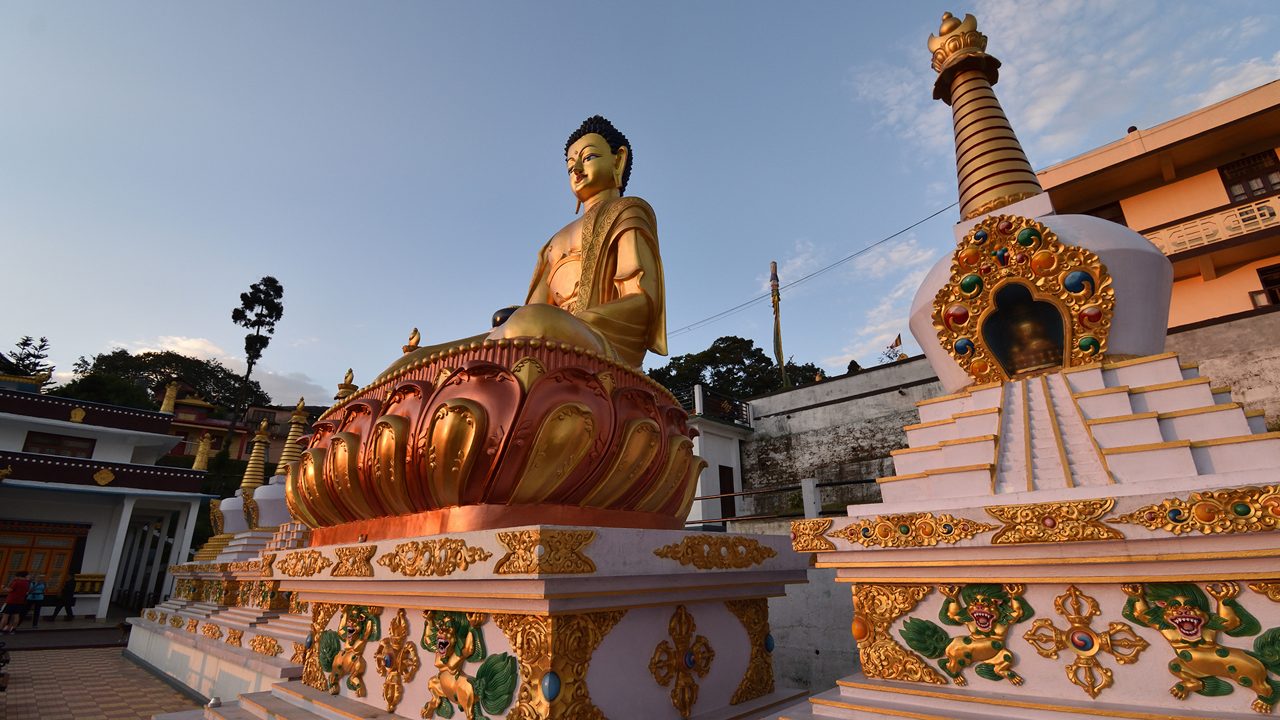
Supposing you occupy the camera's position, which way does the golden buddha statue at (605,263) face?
facing the viewer and to the left of the viewer

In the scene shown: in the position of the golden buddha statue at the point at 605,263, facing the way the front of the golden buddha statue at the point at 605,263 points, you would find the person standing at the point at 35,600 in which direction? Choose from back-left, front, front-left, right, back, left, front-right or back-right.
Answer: right

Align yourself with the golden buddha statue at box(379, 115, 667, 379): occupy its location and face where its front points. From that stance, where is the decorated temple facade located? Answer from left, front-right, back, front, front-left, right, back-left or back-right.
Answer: right

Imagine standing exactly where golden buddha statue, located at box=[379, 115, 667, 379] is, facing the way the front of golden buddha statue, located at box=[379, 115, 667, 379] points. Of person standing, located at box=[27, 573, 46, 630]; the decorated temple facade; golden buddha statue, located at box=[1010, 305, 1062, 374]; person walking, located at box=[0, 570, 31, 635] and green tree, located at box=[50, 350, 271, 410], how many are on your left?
1

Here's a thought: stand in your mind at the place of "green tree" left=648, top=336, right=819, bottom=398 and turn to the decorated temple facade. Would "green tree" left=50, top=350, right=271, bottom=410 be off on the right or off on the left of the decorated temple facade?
right

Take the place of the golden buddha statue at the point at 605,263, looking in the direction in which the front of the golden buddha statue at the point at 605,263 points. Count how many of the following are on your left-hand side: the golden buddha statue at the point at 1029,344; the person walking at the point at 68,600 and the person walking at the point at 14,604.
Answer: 1

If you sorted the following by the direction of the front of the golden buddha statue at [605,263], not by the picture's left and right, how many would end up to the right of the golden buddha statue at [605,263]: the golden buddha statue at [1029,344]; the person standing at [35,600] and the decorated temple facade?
2
